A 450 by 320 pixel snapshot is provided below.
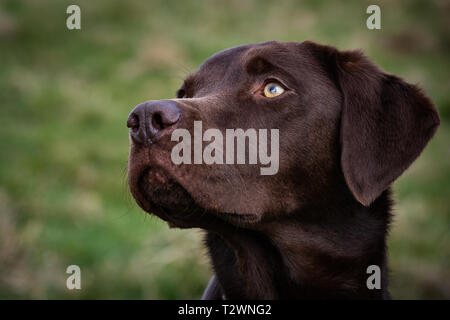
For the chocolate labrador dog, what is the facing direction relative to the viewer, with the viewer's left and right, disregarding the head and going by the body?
facing the viewer and to the left of the viewer
